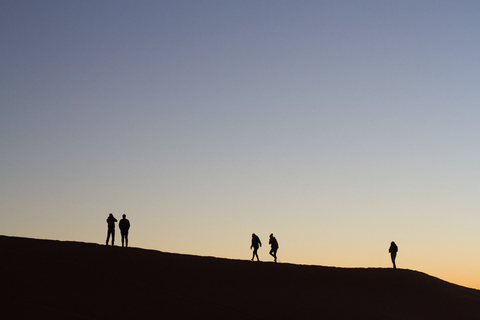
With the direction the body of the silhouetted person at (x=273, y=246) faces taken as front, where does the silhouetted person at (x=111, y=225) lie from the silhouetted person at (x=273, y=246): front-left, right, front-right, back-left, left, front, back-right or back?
front-left

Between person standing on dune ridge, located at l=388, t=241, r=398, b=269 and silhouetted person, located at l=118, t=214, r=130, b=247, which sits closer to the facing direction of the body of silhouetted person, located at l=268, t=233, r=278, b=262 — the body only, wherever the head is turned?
the silhouetted person

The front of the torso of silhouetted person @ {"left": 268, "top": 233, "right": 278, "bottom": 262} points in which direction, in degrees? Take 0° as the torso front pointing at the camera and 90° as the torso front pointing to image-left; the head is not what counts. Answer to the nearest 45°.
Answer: approximately 90°
